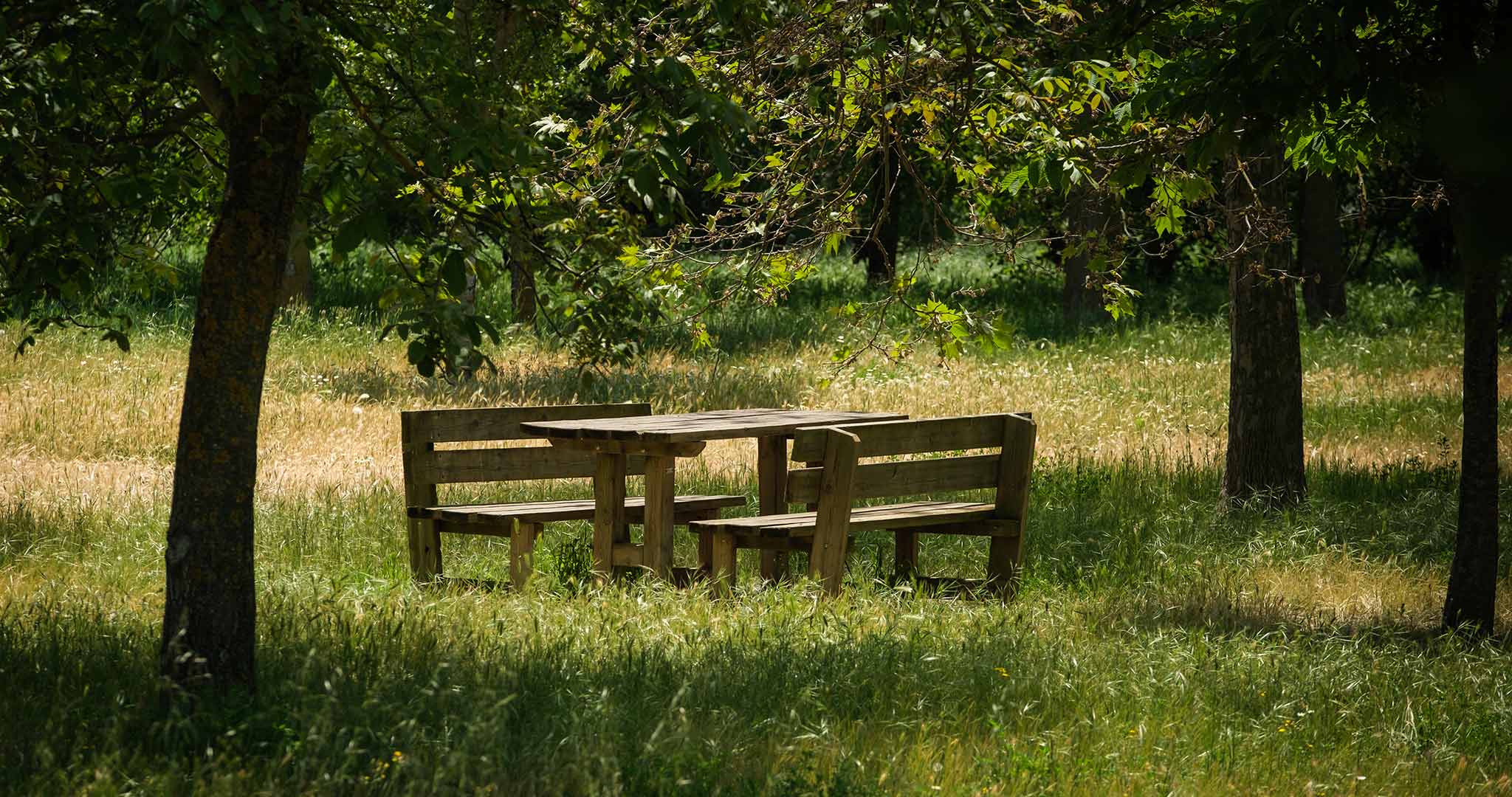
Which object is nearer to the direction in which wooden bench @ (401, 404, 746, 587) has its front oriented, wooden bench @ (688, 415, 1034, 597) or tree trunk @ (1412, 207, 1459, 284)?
the wooden bench

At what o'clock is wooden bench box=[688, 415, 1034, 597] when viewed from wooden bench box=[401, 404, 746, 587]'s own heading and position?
wooden bench box=[688, 415, 1034, 597] is roughly at 11 o'clock from wooden bench box=[401, 404, 746, 587].

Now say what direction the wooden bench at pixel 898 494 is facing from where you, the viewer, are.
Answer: facing away from the viewer and to the left of the viewer

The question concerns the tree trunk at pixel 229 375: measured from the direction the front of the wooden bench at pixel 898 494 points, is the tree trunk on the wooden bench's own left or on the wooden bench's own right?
on the wooden bench's own left

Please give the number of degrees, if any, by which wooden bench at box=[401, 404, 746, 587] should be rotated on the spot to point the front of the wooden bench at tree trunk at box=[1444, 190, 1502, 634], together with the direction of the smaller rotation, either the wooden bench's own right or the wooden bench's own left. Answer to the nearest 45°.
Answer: approximately 45° to the wooden bench's own left

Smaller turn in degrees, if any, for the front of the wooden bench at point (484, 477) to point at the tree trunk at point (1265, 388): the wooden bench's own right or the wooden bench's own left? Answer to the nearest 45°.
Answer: approximately 45° to the wooden bench's own left

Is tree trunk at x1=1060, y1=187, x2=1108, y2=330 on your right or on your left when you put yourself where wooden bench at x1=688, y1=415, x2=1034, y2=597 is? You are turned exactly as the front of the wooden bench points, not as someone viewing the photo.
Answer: on your right

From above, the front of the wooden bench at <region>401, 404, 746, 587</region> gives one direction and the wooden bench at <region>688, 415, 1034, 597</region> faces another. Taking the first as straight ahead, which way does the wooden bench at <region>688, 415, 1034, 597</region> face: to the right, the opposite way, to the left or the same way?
the opposite way
